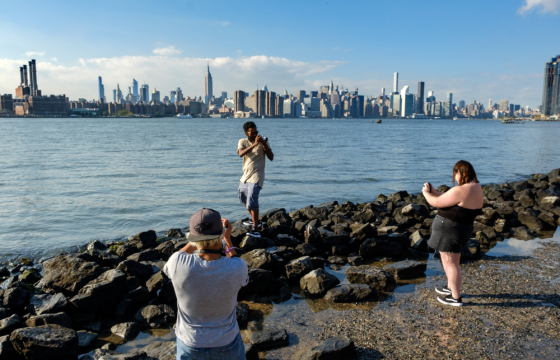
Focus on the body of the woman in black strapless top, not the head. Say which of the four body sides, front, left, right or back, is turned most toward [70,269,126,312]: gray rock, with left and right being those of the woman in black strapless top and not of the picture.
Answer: front

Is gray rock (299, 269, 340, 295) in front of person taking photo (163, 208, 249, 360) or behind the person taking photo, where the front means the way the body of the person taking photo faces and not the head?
in front

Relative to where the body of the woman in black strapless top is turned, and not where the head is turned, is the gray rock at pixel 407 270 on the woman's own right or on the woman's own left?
on the woman's own right

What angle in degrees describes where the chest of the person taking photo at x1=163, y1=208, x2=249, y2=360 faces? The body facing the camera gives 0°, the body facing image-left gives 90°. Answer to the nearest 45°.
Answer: approximately 180°

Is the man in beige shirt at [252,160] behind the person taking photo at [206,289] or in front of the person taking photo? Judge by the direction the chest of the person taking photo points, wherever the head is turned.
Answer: in front

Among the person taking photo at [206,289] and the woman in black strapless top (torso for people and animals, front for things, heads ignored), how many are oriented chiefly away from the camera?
1

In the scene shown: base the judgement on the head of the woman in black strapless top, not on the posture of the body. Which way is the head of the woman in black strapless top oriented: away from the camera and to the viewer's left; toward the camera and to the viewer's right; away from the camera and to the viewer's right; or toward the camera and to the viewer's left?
away from the camera and to the viewer's left

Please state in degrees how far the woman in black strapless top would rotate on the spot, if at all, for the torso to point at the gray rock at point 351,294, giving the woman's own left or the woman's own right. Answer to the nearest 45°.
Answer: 0° — they already face it

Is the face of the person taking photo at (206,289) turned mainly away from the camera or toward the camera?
away from the camera

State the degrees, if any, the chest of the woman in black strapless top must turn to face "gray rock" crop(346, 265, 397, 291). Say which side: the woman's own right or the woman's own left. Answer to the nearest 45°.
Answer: approximately 45° to the woman's own right

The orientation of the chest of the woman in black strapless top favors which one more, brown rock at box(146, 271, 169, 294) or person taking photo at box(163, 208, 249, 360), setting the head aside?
the brown rock

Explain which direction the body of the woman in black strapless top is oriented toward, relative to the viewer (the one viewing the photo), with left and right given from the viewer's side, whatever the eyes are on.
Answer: facing to the left of the viewer

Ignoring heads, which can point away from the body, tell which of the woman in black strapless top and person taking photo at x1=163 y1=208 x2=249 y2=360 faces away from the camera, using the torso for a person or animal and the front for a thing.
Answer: the person taking photo
